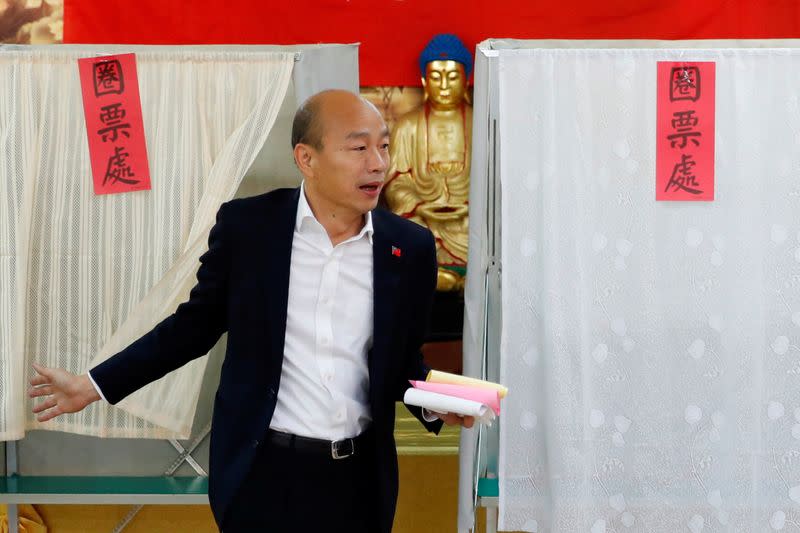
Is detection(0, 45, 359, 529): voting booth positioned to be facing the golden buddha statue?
no

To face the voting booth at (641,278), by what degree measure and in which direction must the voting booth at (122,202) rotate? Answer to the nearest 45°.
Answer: approximately 90° to its left

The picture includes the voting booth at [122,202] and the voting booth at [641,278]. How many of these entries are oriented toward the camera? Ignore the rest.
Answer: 2

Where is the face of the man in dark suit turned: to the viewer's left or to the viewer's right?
to the viewer's right

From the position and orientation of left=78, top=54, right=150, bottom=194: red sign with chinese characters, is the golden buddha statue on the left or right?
on its left

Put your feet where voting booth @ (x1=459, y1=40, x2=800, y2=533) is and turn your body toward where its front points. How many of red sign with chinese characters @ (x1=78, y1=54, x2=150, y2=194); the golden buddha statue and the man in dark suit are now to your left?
0

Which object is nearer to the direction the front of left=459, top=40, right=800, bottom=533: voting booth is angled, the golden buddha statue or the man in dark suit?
the man in dark suit

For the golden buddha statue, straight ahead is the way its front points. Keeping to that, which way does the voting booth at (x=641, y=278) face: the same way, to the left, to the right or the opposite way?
the same way

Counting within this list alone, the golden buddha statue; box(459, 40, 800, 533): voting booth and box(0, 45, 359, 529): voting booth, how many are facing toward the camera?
3

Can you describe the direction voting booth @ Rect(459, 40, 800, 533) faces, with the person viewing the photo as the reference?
facing the viewer

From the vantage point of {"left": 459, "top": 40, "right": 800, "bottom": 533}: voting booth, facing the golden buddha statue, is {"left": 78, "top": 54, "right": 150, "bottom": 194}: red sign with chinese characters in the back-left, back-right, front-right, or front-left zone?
front-left

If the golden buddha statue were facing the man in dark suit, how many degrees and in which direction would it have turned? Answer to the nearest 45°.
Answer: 0° — it already faces them

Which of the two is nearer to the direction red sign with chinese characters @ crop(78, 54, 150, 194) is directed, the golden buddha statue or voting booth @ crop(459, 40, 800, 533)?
the voting booth
